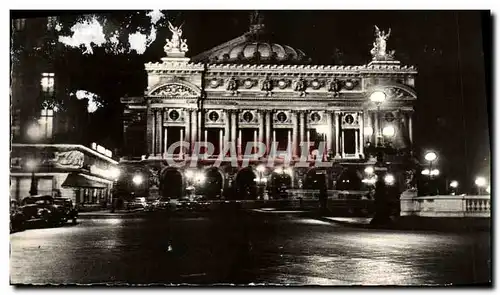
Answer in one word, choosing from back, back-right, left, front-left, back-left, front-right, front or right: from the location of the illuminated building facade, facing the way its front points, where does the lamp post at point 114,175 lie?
right

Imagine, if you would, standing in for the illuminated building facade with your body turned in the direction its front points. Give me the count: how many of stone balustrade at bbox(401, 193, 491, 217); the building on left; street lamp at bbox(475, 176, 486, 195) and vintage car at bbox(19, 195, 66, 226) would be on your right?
2

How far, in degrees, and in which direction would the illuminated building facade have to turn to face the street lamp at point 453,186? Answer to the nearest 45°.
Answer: approximately 90° to its left

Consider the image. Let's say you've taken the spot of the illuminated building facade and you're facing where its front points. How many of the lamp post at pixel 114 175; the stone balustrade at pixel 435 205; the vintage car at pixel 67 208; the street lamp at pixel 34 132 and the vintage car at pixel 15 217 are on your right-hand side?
4

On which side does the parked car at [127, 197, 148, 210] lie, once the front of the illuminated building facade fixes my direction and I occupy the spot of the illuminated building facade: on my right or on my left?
on my right

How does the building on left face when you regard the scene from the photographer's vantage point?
facing the viewer and to the right of the viewer

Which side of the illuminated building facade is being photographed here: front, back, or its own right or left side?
front

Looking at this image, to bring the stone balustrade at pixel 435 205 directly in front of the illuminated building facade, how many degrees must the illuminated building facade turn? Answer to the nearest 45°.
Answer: approximately 90° to its left

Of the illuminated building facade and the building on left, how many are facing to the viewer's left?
0

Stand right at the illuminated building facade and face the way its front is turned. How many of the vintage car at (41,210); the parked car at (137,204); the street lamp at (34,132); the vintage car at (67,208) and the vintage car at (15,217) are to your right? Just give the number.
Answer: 5

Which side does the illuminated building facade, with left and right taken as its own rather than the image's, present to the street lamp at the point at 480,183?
left
